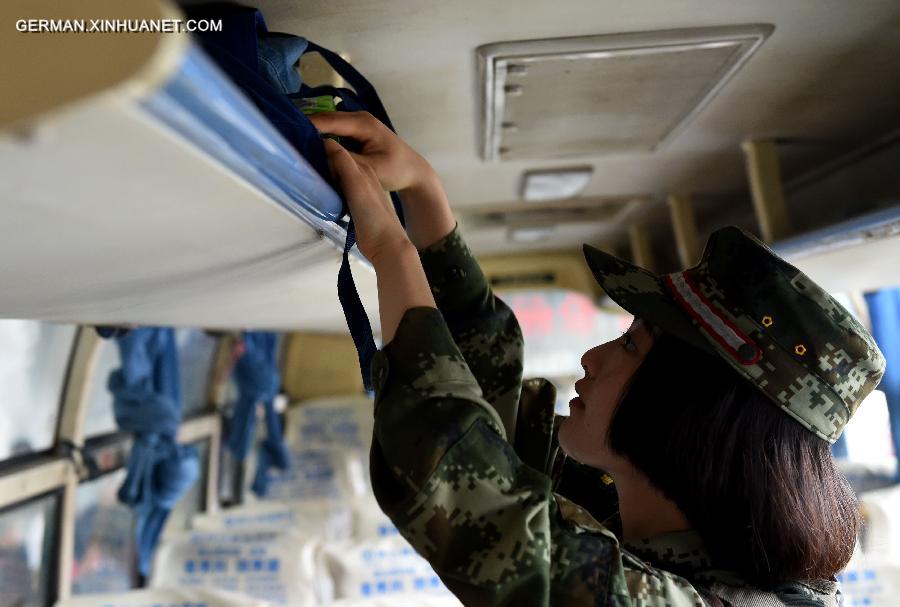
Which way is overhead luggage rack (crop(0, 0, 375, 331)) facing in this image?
to the viewer's right

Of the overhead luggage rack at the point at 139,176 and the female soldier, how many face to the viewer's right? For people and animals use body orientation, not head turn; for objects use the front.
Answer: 1

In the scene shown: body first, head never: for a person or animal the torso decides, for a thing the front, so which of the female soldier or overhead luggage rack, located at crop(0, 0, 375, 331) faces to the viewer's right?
the overhead luggage rack

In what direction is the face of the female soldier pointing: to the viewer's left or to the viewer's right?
to the viewer's left

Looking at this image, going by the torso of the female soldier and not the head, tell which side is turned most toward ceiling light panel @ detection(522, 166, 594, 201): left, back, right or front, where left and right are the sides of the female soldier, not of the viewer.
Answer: right

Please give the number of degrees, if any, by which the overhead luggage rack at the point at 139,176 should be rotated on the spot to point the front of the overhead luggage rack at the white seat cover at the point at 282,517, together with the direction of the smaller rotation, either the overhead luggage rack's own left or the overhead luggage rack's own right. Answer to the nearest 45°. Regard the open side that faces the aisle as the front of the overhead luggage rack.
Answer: approximately 90° to the overhead luggage rack's own left

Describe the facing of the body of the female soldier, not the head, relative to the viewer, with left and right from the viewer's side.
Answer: facing to the left of the viewer

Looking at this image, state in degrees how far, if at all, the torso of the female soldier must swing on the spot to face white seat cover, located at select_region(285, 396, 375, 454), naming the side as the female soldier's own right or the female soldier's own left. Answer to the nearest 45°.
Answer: approximately 45° to the female soldier's own right

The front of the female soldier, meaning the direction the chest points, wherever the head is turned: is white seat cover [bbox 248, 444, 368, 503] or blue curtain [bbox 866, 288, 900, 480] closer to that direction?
the white seat cover
